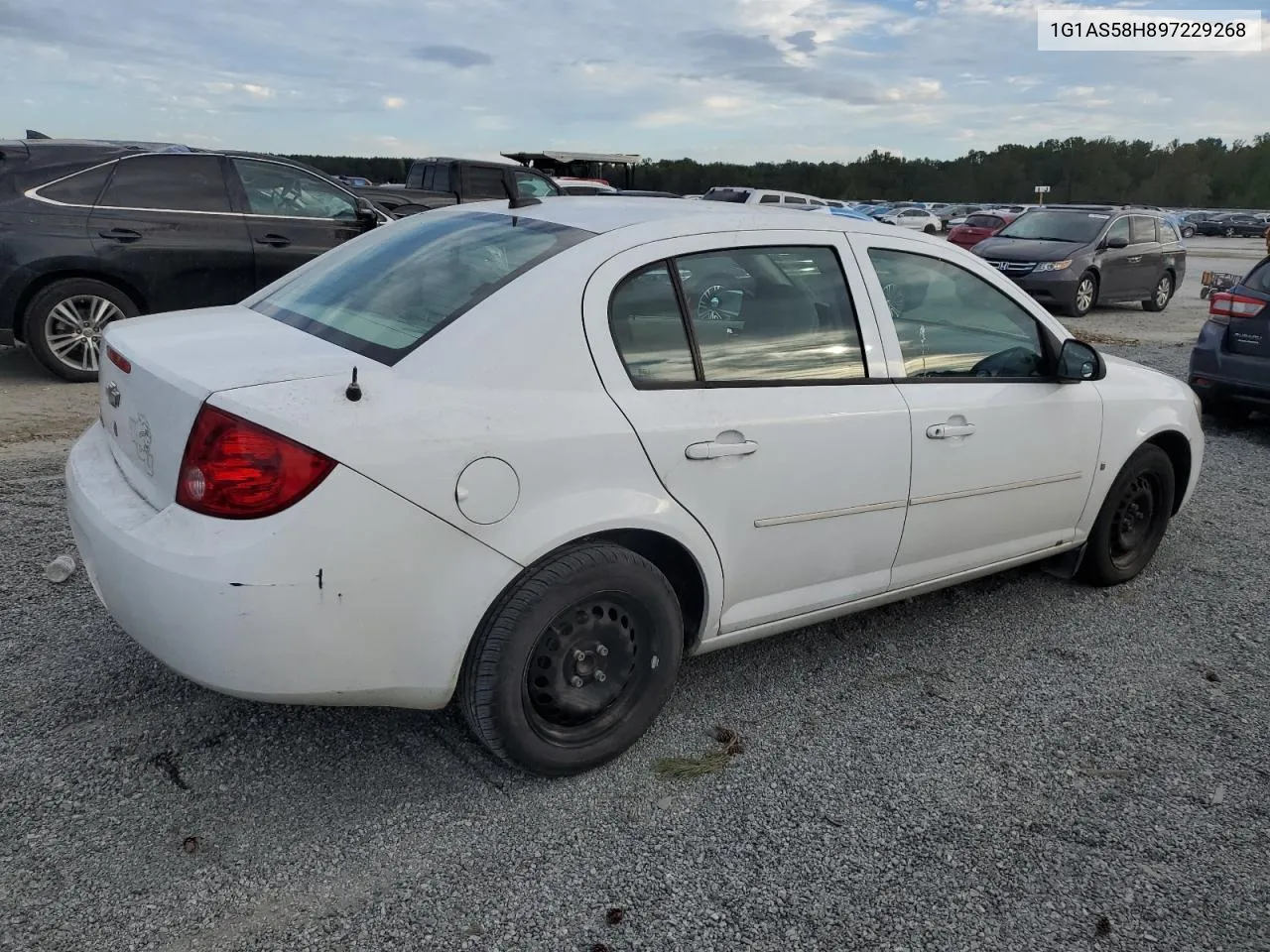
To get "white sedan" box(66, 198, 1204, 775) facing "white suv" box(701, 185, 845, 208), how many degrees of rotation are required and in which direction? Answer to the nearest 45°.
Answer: approximately 45° to its left

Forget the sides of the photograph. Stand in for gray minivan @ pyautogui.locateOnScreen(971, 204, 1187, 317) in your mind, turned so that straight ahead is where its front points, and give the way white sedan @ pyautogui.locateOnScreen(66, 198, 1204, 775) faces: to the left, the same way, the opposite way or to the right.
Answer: the opposite way

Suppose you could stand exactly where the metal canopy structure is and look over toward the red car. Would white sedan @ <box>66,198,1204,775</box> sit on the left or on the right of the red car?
right

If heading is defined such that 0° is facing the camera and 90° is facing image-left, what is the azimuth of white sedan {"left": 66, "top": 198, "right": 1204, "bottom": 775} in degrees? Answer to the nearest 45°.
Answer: approximately 225°

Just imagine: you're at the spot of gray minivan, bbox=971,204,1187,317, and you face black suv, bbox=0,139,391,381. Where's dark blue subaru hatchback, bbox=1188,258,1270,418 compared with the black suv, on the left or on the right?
left

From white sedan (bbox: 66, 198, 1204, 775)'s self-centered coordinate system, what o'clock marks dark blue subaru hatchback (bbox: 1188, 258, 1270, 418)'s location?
The dark blue subaru hatchback is roughly at 12 o'clock from the white sedan.

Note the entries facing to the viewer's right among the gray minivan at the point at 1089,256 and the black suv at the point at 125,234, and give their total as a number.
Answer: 1

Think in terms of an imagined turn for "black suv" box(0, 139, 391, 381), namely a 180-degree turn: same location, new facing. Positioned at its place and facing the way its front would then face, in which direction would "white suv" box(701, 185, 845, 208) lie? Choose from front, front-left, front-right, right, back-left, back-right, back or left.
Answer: back-right

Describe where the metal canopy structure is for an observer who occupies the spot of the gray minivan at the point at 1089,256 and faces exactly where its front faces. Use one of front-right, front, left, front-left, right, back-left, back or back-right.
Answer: right

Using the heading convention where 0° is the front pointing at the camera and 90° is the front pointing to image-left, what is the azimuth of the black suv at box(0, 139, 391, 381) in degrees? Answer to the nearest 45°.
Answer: approximately 270°

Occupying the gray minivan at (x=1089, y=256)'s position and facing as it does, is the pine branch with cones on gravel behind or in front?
in front

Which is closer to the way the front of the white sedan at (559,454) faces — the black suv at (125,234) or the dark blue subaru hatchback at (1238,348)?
the dark blue subaru hatchback
